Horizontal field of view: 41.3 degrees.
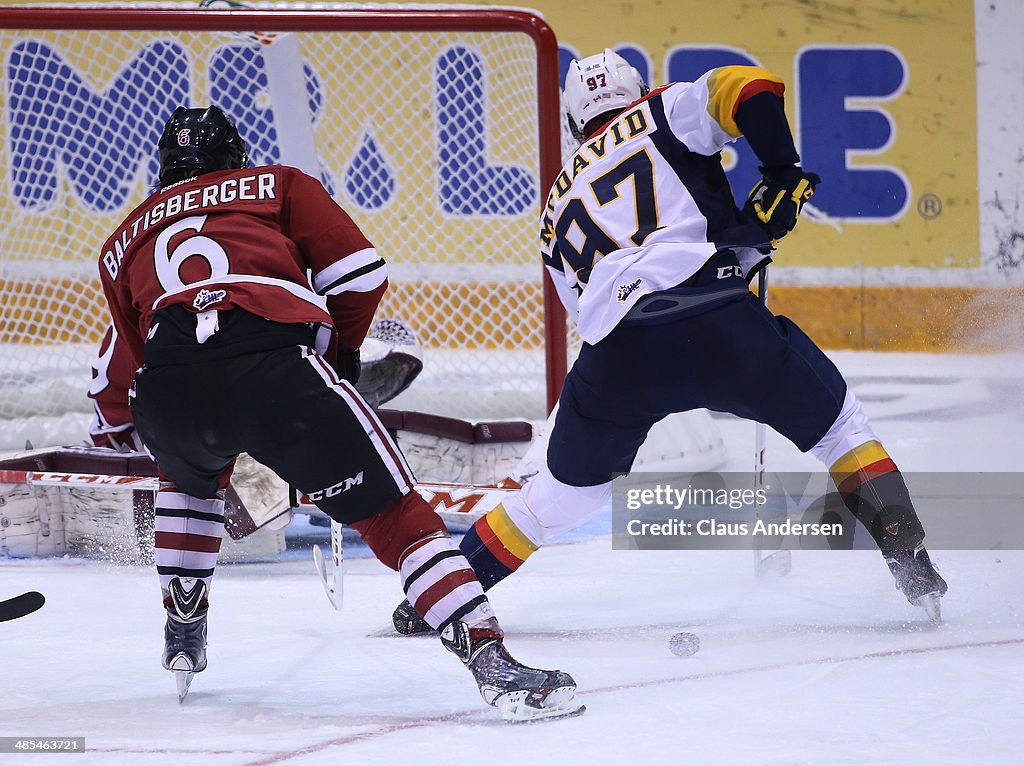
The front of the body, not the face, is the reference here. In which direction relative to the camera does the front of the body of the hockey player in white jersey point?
away from the camera

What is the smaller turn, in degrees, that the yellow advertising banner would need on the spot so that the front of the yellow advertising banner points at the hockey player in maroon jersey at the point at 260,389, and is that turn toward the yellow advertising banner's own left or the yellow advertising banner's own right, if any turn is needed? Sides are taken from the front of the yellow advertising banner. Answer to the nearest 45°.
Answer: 0° — it already faces them

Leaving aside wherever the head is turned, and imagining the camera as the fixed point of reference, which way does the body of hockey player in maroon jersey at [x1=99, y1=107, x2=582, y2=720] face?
away from the camera

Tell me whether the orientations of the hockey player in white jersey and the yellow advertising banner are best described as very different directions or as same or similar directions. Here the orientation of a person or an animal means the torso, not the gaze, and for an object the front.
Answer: very different directions

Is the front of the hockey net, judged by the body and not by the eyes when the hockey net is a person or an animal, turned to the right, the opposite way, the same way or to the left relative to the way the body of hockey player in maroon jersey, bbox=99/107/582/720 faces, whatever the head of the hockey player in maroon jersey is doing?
the opposite way

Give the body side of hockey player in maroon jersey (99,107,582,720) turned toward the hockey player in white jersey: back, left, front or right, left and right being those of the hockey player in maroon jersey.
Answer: right

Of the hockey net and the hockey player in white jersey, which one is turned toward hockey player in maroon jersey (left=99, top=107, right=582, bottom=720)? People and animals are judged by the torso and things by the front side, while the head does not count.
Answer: the hockey net

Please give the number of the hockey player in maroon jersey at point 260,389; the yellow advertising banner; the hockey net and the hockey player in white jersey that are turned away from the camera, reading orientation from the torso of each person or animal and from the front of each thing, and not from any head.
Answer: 2

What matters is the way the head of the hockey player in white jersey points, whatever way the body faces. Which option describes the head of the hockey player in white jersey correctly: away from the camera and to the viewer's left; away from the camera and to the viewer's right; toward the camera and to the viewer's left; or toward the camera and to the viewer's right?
away from the camera and to the viewer's left
